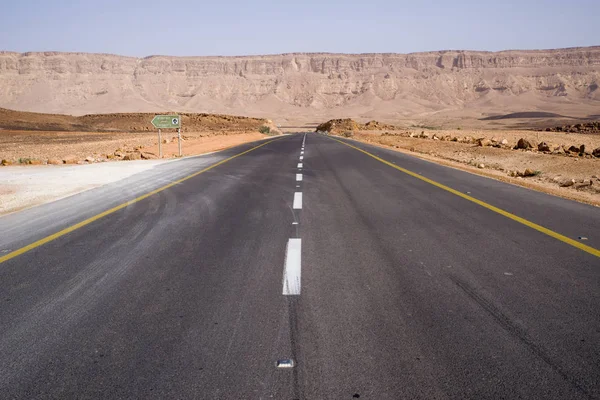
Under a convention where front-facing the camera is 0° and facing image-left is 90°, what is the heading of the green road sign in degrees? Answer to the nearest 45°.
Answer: approximately 0°
